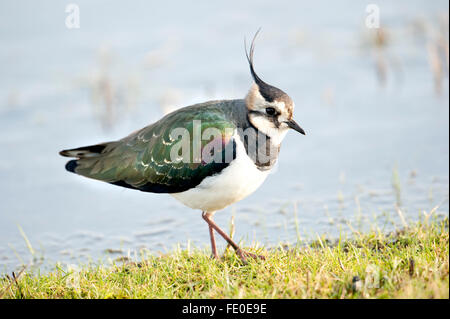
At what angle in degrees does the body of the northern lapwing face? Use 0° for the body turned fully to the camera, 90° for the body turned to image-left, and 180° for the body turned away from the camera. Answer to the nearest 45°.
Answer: approximately 270°
